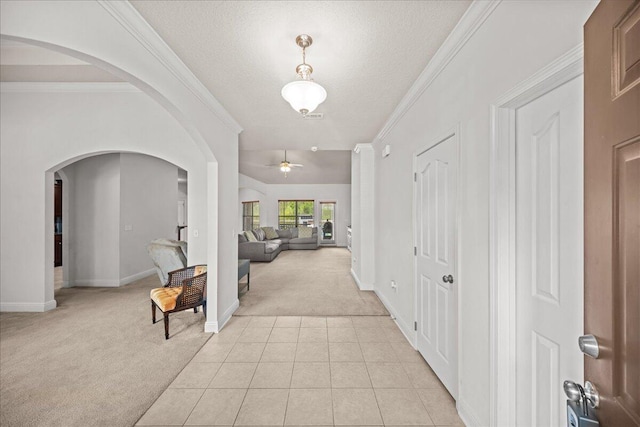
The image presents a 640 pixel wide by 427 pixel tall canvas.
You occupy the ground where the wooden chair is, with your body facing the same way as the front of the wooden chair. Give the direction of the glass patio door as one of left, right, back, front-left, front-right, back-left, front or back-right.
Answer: back

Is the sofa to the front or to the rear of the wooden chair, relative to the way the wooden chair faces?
to the rear

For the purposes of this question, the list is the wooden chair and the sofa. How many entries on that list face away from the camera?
0

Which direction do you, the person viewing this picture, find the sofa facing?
facing the viewer and to the right of the viewer

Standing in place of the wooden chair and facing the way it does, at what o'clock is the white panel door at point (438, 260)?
The white panel door is roughly at 9 o'clock from the wooden chair.

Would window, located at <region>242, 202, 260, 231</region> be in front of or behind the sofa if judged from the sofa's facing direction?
behind

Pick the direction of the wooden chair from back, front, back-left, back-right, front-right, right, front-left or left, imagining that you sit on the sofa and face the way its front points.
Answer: front-right

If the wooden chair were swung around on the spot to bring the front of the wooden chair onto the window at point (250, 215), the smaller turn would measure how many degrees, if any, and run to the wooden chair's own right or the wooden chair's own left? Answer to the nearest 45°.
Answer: approximately 135° to the wooden chair's own right

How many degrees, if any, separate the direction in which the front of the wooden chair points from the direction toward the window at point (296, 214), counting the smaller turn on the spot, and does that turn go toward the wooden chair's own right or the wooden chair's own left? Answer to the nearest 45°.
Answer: approximately 180°

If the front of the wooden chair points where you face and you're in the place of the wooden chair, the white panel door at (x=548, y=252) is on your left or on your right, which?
on your left
